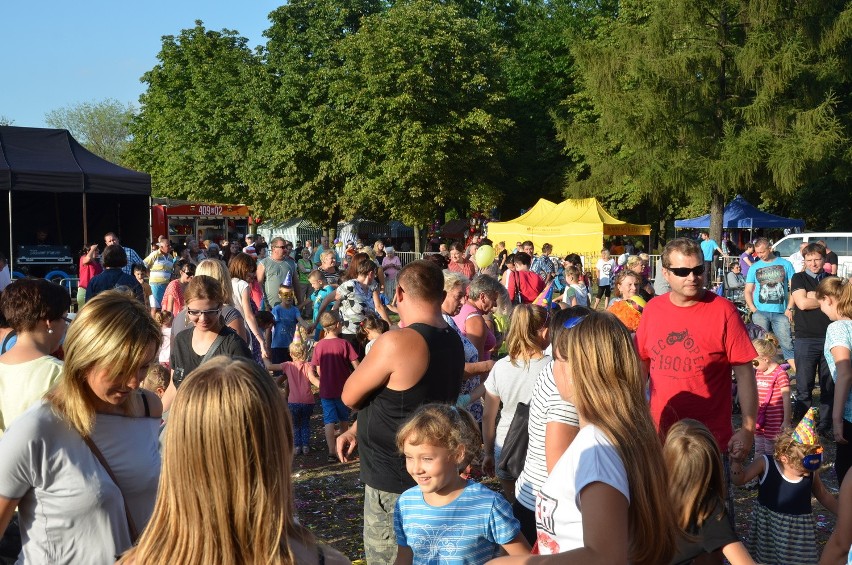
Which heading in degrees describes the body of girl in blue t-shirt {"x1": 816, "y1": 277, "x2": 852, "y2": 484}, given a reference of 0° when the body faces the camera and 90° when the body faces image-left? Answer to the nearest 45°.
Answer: approximately 90°

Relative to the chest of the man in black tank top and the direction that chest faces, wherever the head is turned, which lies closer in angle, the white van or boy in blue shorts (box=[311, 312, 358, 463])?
the boy in blue shorts

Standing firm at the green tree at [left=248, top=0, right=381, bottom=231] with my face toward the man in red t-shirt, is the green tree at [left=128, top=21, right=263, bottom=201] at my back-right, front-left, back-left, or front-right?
back-right

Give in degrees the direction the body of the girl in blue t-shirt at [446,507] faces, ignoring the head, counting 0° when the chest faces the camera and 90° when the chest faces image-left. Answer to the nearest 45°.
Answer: approximately 45°

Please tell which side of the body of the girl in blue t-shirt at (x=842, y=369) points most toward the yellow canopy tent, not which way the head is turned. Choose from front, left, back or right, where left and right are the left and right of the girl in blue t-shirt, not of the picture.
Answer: right

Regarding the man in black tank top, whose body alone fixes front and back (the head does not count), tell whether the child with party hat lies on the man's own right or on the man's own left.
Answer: on the man's own right

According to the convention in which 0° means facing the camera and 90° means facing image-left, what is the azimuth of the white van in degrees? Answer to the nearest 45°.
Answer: approximately 90°

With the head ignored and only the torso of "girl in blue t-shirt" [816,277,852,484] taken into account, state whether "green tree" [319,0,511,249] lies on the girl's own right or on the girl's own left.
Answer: on the girl's own right

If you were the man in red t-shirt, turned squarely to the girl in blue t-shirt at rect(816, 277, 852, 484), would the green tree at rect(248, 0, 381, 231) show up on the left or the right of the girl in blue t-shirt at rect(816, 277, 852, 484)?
left

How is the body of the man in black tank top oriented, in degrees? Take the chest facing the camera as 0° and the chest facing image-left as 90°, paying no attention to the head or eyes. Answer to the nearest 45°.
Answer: approximately 135°
